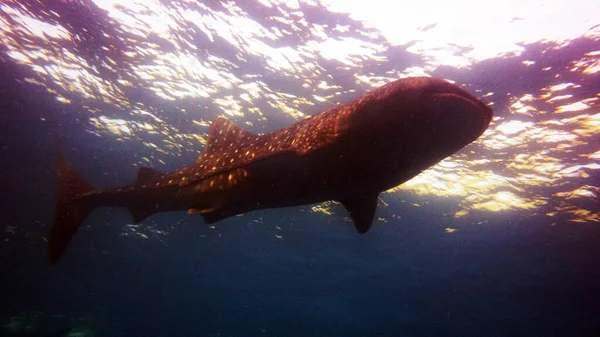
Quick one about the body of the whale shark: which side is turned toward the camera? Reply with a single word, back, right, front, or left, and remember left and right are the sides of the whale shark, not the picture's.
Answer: right
